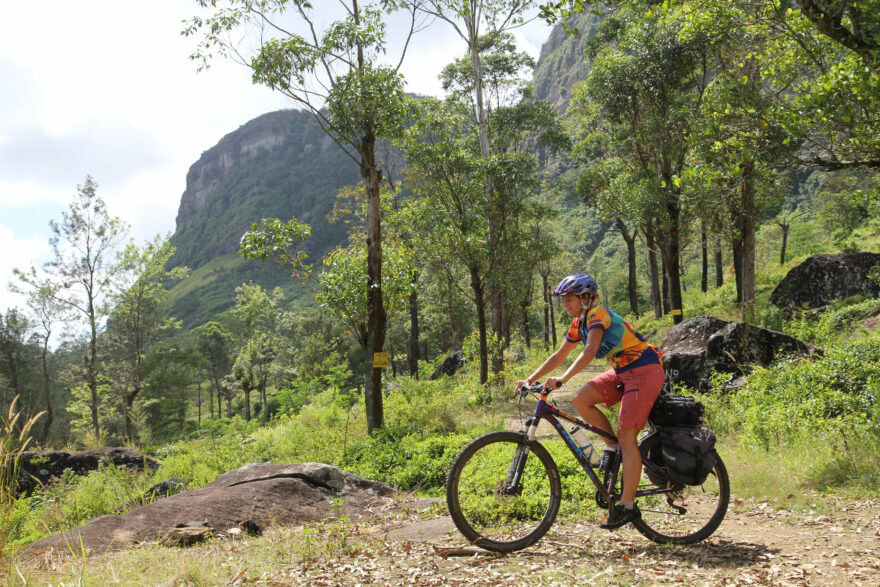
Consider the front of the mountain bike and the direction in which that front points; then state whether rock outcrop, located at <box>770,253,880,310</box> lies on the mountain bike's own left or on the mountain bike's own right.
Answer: on the mountain bike's own right

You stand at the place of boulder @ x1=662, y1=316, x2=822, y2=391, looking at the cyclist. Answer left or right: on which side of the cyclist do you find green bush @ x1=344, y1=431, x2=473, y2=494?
right

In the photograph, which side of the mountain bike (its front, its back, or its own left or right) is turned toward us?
left

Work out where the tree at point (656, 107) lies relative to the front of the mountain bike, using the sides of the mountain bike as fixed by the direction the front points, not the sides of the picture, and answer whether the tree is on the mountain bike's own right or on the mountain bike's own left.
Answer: on the mountain bike's own right

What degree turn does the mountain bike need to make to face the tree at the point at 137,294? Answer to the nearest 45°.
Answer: approximately 45° to its right

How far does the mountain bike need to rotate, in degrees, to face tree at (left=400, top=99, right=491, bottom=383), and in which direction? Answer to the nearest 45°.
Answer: approximately 90° to its right
